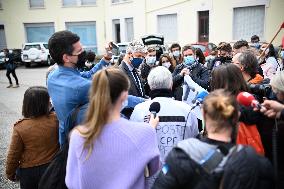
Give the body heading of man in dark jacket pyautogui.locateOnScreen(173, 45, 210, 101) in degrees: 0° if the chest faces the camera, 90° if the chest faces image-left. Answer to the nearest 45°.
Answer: approximately 0°

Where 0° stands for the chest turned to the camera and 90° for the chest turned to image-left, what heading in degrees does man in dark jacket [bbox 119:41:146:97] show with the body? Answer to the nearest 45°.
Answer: approximately 315°

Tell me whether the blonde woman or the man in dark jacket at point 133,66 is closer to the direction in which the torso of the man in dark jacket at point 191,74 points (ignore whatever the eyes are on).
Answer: the blonde woman

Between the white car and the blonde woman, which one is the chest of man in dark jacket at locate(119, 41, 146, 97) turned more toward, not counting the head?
the blonde woman

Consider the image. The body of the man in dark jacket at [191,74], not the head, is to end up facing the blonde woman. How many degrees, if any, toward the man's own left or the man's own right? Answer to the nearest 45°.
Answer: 0° — they already face them

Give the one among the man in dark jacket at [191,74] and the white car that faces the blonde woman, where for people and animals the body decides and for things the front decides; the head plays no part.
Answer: the man in dark jacket
